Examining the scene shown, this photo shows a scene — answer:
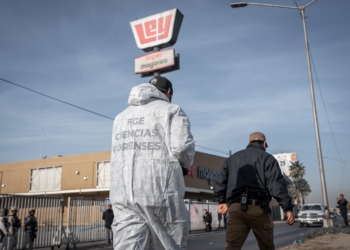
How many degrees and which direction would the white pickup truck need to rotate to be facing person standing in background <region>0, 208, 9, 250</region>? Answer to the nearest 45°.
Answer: approximately 45° to its right

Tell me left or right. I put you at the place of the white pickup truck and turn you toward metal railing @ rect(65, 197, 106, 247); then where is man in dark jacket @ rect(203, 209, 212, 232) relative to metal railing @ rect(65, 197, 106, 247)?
right

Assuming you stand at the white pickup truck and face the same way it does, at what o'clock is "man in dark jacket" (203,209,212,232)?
The man in dark jacket is roughly at 3 o'clock from the white pickup truck.

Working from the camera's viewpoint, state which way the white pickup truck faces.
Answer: facing the viewer

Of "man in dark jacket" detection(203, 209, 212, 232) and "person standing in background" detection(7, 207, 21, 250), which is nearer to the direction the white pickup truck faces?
the person standing in background

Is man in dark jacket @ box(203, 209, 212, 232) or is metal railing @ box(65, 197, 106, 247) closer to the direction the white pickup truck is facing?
the metal railing

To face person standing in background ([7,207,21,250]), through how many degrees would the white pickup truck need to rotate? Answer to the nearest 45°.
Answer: approximately 45° to its right

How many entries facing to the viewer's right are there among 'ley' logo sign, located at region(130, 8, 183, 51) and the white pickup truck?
0

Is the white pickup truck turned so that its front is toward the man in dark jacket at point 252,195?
yes

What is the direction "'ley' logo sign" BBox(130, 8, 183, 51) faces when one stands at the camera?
facing the viewer and to the left of the viewer
